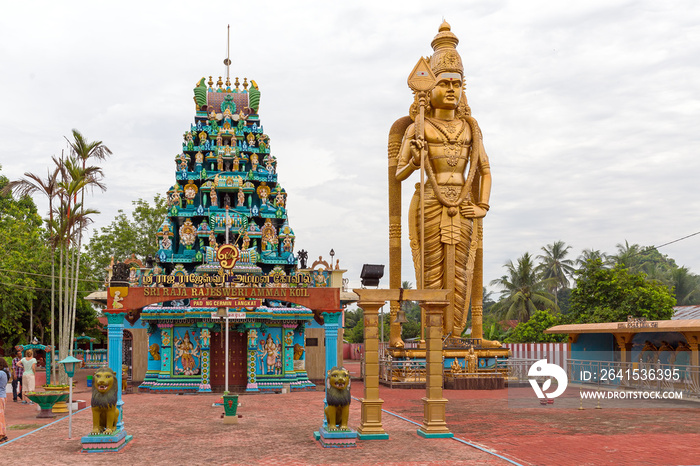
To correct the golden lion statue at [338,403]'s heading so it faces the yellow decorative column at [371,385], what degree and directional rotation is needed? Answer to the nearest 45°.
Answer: approximately 135° to its left

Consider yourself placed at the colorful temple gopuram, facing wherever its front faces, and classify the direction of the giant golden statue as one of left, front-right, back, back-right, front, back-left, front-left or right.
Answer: left

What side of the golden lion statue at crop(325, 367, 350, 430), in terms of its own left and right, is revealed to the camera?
front

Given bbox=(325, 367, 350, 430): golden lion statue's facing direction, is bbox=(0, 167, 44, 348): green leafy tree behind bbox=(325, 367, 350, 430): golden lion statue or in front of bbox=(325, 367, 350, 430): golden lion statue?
behind

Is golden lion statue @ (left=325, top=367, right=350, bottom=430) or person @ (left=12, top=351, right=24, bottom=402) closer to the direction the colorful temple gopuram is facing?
the golden lion statue

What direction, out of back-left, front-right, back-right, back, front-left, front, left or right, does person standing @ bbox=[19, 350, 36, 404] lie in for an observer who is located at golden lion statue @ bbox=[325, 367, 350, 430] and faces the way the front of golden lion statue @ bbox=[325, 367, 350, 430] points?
back-right

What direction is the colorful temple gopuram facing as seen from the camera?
toward the camera

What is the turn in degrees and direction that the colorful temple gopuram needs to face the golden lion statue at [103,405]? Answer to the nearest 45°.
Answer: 0° — it already faces it

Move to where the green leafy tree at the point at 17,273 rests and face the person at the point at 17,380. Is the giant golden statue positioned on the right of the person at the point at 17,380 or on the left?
left

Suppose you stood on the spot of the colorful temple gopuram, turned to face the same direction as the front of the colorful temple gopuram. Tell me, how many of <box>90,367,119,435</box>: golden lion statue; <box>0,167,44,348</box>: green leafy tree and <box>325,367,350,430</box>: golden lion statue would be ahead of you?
2

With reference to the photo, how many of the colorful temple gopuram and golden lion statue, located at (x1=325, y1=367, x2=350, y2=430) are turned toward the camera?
2
